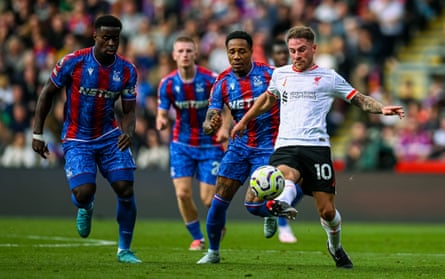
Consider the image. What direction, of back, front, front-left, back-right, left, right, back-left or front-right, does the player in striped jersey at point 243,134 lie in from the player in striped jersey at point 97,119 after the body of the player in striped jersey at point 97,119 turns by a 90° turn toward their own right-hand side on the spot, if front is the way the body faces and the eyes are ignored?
back-left

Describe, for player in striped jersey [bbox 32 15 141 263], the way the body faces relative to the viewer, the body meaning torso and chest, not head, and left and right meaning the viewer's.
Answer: facing the viewer and to the right of the viewer

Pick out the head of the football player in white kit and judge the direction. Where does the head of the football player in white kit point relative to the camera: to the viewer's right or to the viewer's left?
to the viewer's left

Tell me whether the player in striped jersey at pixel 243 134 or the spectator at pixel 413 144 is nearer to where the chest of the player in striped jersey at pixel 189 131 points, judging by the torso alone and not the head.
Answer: the player in striped jersey

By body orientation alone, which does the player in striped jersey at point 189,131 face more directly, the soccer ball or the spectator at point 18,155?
the soccer ball

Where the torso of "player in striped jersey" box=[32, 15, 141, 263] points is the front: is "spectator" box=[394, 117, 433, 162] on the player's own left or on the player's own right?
on the player's own left

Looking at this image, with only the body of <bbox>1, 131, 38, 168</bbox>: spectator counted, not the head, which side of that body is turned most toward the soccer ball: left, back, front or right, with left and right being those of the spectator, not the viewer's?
front

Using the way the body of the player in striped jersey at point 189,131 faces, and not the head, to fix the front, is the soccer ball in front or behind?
in front

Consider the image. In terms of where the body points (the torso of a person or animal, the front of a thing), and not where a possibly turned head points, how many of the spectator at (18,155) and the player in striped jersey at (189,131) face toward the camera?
2
